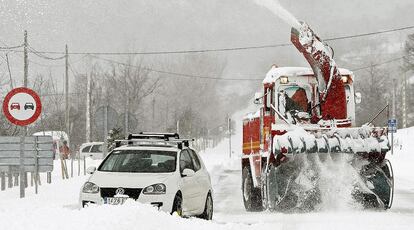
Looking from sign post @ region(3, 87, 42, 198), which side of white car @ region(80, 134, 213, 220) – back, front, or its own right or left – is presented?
right

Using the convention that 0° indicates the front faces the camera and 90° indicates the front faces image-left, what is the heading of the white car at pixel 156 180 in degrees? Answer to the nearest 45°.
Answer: approximately 45°
